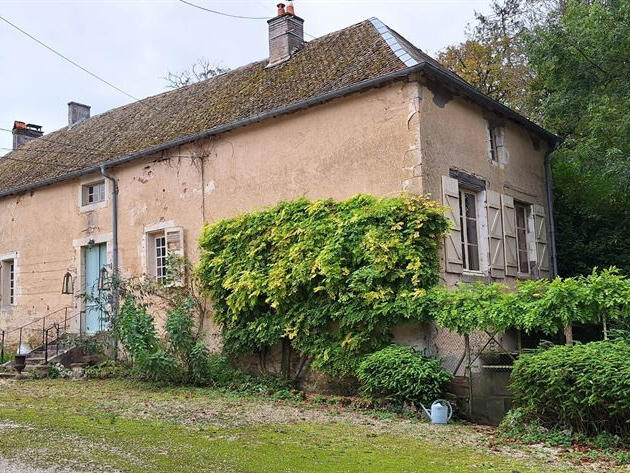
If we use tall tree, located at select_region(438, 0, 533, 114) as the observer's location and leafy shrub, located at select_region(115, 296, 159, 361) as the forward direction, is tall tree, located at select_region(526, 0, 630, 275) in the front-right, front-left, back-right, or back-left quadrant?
front-left

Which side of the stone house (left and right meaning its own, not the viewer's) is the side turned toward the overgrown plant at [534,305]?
left

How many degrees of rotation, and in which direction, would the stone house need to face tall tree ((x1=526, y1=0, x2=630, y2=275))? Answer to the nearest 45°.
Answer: approximately 135° to its left

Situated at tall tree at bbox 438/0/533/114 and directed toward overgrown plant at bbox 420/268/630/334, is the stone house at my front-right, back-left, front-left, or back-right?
front-right

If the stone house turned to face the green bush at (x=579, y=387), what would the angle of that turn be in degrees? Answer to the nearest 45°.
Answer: approximately 90° to its left

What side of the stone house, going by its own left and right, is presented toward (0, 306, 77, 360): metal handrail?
right

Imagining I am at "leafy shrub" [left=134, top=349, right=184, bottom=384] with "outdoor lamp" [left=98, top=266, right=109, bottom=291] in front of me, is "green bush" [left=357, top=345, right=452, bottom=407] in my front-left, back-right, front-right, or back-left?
back-right

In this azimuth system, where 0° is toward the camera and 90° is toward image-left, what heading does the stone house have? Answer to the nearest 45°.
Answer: approximately 45°

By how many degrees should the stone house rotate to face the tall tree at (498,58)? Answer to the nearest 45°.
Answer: approximately 180°

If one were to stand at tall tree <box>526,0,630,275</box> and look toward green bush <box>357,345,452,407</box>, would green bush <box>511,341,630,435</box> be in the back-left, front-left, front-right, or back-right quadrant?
front-left
